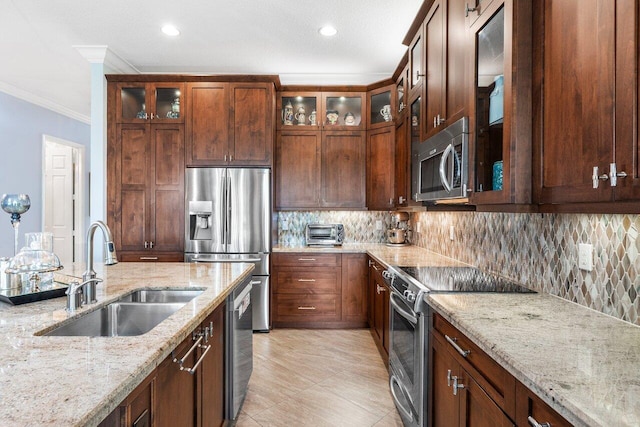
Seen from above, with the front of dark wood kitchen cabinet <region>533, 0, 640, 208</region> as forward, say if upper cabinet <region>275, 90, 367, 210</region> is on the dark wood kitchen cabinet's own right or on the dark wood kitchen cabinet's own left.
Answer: on the dark wood kitchen cabinet's own right

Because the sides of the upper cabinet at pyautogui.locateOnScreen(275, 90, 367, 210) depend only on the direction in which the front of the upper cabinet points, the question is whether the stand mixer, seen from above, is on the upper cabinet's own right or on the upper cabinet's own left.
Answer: on the upper cabinet's own left

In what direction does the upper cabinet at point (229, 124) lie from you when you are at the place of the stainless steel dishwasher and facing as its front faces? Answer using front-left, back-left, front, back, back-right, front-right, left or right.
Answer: left

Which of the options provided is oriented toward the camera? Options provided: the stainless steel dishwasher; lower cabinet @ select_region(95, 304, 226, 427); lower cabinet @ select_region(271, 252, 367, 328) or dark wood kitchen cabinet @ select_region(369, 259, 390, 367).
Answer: lower cabinet @ select_region(271, 252, 367, 328)

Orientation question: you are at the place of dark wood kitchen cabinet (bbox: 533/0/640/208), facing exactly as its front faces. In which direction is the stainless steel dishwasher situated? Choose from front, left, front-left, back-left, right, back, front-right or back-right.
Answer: front-right

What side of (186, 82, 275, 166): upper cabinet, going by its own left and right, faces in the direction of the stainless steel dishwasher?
front

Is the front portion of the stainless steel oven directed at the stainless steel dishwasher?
yes

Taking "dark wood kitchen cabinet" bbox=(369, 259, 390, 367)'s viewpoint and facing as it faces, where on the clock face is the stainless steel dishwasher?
The stainless steel dishwasher is roughly at 10 o'clock from the dark wood kitchen cabinet.

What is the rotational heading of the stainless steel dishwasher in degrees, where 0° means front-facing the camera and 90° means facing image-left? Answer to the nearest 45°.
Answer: approximately 270°

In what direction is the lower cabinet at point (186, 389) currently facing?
to the viewer's right

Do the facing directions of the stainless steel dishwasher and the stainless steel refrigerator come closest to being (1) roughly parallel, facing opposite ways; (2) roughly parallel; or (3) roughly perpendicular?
roughly perpendicular

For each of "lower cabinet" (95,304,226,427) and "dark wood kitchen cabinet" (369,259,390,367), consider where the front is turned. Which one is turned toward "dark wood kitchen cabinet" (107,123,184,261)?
"dark wood kitchen cabinet" (369,259,390,367)

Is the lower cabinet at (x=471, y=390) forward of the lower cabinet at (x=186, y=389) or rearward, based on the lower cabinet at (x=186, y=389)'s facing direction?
forward

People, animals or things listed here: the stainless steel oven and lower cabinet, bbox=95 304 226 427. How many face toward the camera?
0
